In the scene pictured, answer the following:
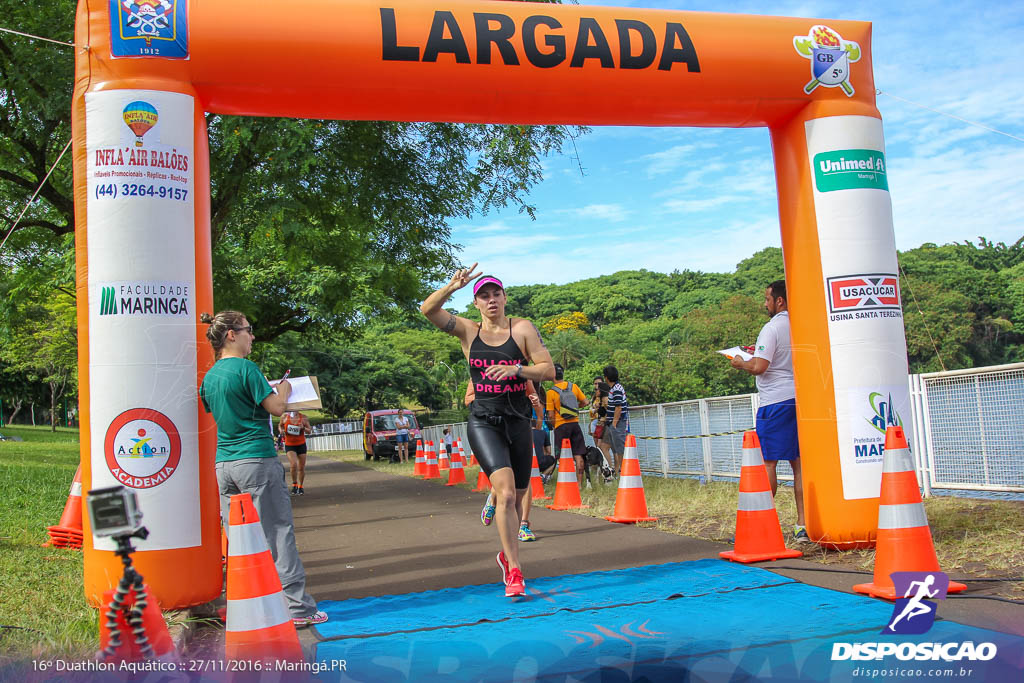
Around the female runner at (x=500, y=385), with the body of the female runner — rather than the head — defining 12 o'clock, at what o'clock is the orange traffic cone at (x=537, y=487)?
The orange traffic cone is roughly at 6 o'clock from the female runner.

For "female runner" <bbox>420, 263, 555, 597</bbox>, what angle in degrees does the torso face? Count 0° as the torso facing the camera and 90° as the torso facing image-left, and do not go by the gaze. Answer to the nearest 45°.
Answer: approximately 0°

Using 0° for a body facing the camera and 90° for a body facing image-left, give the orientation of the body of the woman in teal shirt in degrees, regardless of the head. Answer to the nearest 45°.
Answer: approximately 225°

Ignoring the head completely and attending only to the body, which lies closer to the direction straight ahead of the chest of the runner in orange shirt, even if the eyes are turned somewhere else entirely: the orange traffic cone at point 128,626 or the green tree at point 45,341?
the orange traffic cone

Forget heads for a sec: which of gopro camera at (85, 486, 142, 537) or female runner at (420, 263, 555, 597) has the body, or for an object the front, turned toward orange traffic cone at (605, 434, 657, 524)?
the gopro camera

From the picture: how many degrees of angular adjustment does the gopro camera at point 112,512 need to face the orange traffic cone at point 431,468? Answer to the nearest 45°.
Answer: approximately 45° to its left

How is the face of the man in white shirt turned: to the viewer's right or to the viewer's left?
to the viewer's left

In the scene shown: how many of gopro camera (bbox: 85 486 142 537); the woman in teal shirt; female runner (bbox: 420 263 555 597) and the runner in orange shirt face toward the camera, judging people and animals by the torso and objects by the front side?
2

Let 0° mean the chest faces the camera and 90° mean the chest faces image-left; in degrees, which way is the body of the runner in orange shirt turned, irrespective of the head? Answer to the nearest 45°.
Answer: approximately 0°
